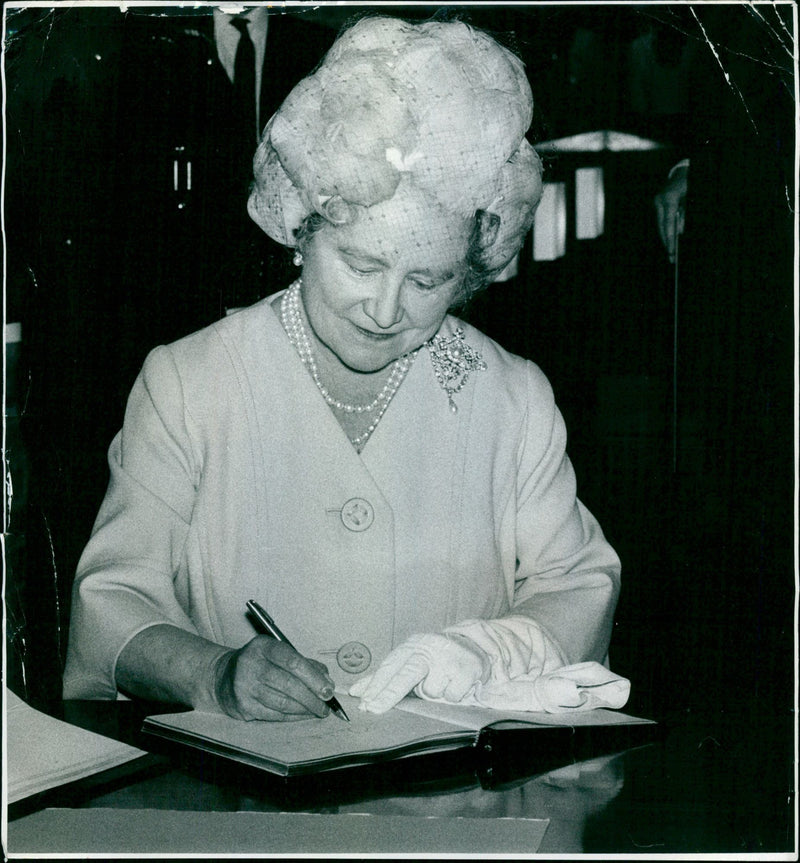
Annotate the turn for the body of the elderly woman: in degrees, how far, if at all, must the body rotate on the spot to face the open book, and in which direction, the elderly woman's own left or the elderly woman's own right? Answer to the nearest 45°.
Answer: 0° — they already face it

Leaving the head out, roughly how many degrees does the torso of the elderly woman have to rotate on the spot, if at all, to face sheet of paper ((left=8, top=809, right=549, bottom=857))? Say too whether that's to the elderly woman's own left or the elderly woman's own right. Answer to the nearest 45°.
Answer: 0° — they already face it

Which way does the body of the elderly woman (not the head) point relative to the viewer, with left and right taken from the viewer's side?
facing the viewer
